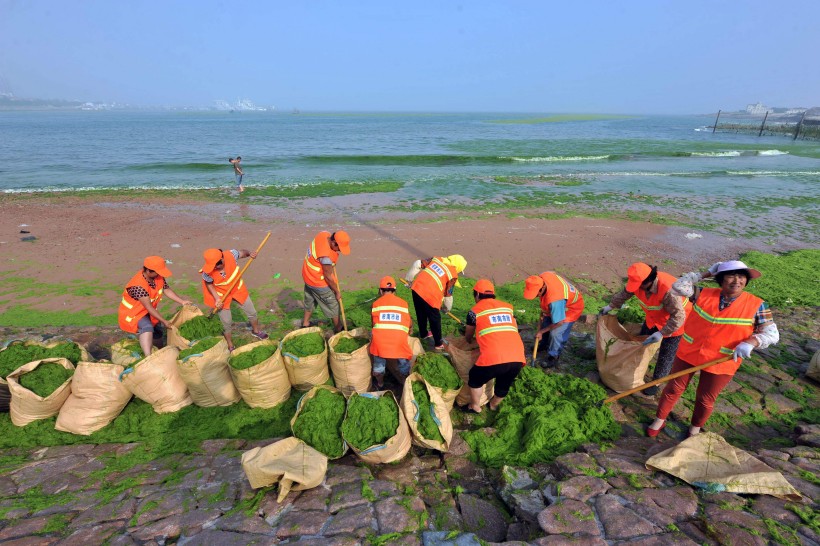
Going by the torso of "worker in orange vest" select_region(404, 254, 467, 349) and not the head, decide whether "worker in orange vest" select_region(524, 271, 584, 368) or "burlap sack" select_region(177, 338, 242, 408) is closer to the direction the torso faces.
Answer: the worker in orange vest

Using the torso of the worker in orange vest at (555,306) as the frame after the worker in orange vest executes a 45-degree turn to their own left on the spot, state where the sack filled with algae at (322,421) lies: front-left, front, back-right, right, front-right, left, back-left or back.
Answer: front

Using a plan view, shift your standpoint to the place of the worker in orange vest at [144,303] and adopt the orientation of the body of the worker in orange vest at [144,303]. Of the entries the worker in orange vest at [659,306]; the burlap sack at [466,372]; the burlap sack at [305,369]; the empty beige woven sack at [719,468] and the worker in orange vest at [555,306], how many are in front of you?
5

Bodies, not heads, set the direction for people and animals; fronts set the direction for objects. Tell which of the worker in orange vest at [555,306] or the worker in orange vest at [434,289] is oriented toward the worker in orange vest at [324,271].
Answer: the worker in orange vest at [555,306]

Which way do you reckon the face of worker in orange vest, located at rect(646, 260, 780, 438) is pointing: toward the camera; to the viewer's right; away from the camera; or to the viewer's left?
toward the camera

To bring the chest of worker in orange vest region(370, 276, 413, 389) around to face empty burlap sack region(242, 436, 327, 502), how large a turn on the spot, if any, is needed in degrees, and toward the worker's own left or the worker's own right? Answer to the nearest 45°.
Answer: approximately 135° to the worker's own left

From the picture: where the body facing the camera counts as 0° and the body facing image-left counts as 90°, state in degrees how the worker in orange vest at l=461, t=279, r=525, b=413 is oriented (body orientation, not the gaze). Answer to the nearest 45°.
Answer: approximately 135°

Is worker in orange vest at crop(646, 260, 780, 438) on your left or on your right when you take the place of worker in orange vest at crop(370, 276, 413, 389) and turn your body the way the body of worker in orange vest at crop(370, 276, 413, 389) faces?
on your right

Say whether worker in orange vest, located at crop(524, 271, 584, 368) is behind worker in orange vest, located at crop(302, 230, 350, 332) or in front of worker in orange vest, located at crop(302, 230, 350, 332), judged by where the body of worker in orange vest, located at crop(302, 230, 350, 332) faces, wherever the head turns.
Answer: in front

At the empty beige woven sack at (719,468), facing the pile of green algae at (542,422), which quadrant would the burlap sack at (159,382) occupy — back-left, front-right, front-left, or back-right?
front-left

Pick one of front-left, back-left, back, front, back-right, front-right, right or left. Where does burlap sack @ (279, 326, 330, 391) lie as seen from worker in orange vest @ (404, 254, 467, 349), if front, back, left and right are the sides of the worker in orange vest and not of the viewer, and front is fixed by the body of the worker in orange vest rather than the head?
back

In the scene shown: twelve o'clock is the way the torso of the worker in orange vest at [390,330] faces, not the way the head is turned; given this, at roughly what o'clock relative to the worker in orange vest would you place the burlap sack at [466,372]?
The burlap sack is roughly at 3 o'clock from the worker in orange vest.

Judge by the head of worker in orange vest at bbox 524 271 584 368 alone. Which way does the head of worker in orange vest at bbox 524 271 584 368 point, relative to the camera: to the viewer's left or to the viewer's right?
to the viewer's left

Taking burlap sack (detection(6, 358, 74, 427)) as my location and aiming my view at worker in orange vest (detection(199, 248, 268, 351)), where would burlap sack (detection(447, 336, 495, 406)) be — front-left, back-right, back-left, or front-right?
front-right

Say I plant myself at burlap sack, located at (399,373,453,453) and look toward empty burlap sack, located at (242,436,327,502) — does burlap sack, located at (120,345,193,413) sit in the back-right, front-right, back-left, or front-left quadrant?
front-right

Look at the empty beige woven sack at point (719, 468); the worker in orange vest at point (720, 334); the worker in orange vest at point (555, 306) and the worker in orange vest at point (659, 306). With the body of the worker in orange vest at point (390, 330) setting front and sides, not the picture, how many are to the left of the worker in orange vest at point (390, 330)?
0
